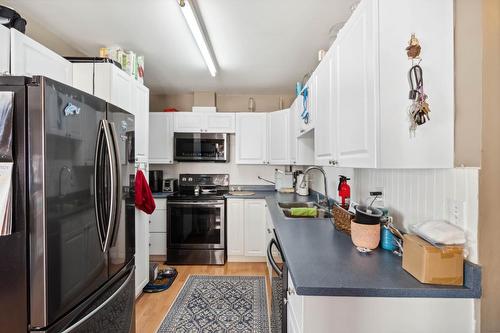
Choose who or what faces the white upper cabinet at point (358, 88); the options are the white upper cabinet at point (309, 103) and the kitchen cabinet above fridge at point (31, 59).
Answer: the kitchen cabinet above fridge

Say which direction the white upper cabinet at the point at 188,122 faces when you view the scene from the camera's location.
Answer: facing the viewer

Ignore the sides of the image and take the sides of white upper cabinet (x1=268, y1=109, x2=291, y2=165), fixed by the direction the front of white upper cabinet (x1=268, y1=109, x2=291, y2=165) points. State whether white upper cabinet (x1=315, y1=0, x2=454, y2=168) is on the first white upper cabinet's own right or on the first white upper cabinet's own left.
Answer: on the first white upper cabinet's own left

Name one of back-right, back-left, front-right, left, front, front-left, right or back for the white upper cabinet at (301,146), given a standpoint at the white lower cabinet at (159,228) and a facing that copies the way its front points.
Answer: front-left

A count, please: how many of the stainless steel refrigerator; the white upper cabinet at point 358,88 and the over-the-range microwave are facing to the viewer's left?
1

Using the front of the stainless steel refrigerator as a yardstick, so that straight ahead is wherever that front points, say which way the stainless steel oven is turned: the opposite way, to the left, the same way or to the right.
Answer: to the right

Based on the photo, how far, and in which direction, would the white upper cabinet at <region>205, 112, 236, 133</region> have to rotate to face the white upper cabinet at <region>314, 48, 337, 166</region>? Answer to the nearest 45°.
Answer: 0° — it already faces it

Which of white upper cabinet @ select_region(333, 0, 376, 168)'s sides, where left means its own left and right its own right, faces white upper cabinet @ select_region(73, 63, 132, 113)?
front

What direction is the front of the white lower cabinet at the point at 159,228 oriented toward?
toward the camera

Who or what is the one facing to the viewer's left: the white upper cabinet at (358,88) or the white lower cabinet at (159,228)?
the white upper cabinet

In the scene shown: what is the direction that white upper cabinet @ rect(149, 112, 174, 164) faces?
toward the camera

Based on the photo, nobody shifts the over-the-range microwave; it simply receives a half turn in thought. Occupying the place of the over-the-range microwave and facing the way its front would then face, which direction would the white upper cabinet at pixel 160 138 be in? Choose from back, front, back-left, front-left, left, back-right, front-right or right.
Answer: left

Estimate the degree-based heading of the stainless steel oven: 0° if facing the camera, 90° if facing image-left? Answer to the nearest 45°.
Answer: approximately 0°

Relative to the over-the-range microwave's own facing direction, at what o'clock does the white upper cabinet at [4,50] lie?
The white upper cabinet is roughly at 1 o'clock from the over-the-range microwave.

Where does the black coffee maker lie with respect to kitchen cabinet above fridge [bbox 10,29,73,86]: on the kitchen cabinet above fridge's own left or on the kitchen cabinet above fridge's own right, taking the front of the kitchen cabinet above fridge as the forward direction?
on the kitchen cabinet above fridge's own left

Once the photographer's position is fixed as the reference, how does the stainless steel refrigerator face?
facing the viewer and to the right of the viewer

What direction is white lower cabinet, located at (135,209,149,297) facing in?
to the viewer's right

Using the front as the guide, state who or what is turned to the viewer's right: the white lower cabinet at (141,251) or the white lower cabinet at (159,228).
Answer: the white lower cabinet at (141,251)

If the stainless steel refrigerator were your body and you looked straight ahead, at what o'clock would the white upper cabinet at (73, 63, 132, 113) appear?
The white upper cabinet is roughly at 8 o'clock from the stainless steel refrigerator.
